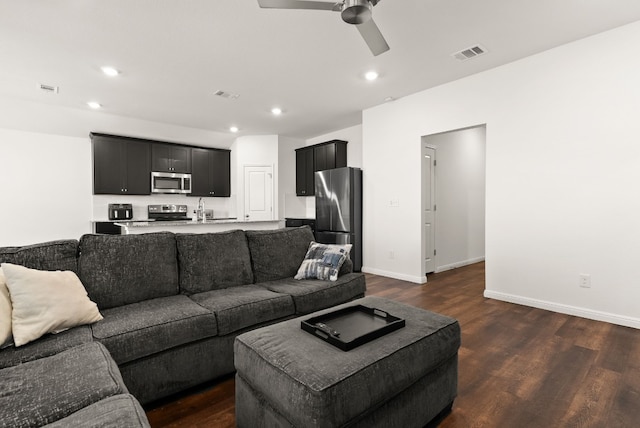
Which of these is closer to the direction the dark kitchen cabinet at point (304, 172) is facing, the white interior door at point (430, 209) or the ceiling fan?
the ceiling fan

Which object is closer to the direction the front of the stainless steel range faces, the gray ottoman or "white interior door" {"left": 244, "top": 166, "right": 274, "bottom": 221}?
the gray ottoman

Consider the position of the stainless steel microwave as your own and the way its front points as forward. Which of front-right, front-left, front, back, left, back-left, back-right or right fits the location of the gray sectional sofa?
front

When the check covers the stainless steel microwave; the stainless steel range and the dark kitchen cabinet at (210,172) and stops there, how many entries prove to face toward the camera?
3

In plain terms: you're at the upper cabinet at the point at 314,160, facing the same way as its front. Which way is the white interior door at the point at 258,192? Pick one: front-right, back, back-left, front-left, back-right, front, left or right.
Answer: front-right

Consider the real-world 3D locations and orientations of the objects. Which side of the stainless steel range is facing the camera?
front

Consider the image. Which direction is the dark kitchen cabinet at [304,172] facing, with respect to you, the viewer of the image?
facing the viewer and to the left of the viewer

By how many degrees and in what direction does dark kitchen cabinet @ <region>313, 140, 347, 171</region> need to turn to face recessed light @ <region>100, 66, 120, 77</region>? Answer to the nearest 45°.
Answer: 0° — it already faces it

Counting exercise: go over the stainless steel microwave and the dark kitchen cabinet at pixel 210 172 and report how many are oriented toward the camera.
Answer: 2

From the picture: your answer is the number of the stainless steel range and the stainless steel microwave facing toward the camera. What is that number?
2

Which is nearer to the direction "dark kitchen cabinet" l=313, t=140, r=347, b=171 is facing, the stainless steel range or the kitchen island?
the kitchen island

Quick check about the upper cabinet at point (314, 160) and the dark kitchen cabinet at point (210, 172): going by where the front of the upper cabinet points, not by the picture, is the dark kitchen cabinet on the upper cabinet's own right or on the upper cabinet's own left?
on the upper cabinet's own right

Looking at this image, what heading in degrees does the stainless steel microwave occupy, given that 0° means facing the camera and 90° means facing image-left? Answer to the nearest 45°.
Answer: approximately 0°

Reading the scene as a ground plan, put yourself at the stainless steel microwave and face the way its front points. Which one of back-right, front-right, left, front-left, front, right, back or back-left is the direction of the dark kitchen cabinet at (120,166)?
right

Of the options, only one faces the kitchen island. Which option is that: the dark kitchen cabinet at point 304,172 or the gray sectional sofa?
the dark kitchen cabinet

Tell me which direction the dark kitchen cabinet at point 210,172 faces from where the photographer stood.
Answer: facing the viewer
